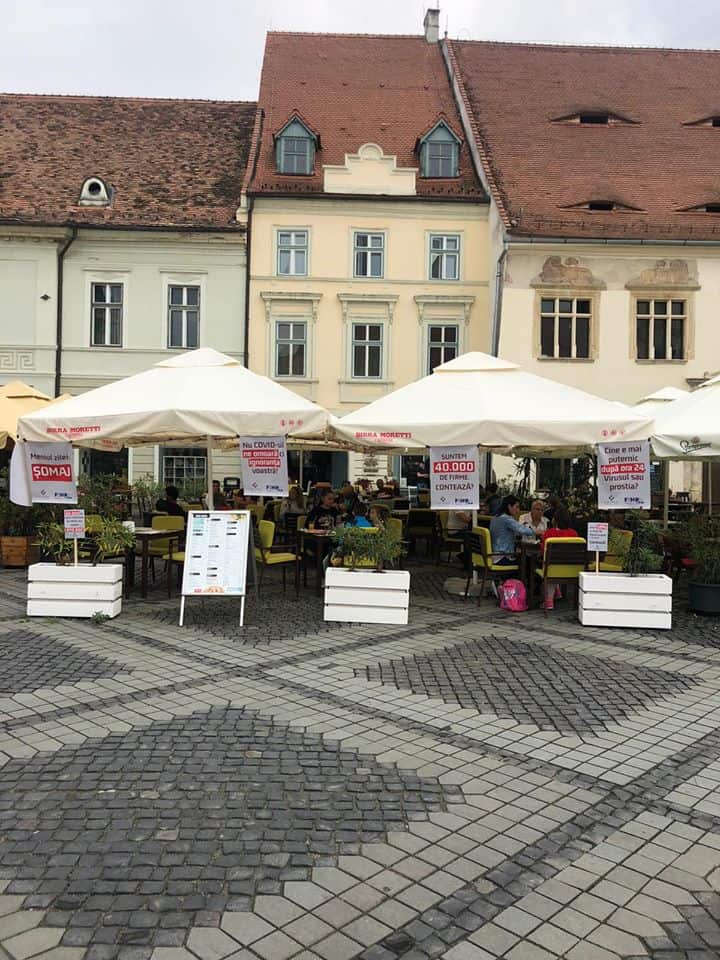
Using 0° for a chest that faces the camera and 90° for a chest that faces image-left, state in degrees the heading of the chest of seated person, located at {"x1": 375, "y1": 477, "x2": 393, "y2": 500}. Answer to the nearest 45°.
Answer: approximately 0°

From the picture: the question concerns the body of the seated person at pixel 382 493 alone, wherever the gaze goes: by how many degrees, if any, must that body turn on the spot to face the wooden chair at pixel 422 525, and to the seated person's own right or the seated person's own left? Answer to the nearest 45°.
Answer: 0° — they already face it

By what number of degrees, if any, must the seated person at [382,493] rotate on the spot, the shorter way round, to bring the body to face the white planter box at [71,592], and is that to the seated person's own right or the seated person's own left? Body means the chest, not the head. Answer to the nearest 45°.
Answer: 0° — they already face it

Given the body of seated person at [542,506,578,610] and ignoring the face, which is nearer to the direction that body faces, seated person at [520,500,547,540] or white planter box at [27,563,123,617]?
the seated person

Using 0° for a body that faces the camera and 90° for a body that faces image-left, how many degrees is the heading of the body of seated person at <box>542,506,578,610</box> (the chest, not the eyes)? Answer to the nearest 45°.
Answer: approximately 180°

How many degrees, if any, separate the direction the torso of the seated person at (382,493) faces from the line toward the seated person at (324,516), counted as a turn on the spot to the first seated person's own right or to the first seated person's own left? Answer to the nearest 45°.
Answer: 0° — they already face them

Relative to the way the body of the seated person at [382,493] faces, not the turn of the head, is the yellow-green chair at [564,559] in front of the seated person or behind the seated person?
in front
